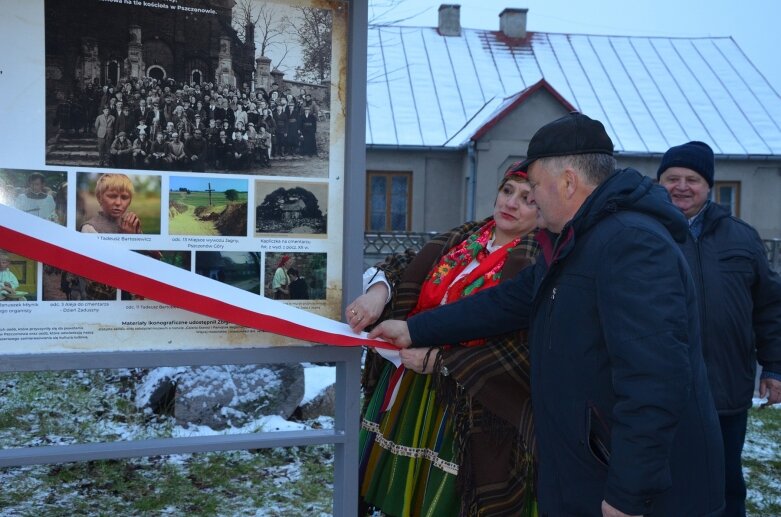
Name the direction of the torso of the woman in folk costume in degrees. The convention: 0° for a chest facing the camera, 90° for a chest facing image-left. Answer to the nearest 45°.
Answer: approximately 45°

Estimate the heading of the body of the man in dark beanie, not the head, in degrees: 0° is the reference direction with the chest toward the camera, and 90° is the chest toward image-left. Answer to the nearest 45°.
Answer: approximately 45°

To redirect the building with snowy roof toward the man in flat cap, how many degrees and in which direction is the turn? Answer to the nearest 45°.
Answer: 0° — it already faces them

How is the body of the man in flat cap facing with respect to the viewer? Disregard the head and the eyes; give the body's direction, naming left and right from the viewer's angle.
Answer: facing to the left of the viewer

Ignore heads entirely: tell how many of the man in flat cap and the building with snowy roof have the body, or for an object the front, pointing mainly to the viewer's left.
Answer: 1

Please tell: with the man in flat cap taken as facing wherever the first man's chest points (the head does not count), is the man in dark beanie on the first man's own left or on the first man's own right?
on the first man's own right

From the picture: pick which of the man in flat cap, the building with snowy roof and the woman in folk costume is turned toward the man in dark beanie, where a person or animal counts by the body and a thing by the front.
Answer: the building with snowy roof

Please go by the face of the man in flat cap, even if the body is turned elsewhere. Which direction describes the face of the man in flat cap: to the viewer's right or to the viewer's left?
to the viewer's left

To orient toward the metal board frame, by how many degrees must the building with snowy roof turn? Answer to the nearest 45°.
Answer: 0° — it already faces it

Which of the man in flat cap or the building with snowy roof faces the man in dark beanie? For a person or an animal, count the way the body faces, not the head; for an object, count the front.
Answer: the building with snowy roof

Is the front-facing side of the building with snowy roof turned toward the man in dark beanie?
yes

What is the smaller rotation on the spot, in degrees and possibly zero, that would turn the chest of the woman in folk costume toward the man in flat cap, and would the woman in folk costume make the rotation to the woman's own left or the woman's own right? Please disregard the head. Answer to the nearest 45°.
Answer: approximately 90° to the woman's own left
